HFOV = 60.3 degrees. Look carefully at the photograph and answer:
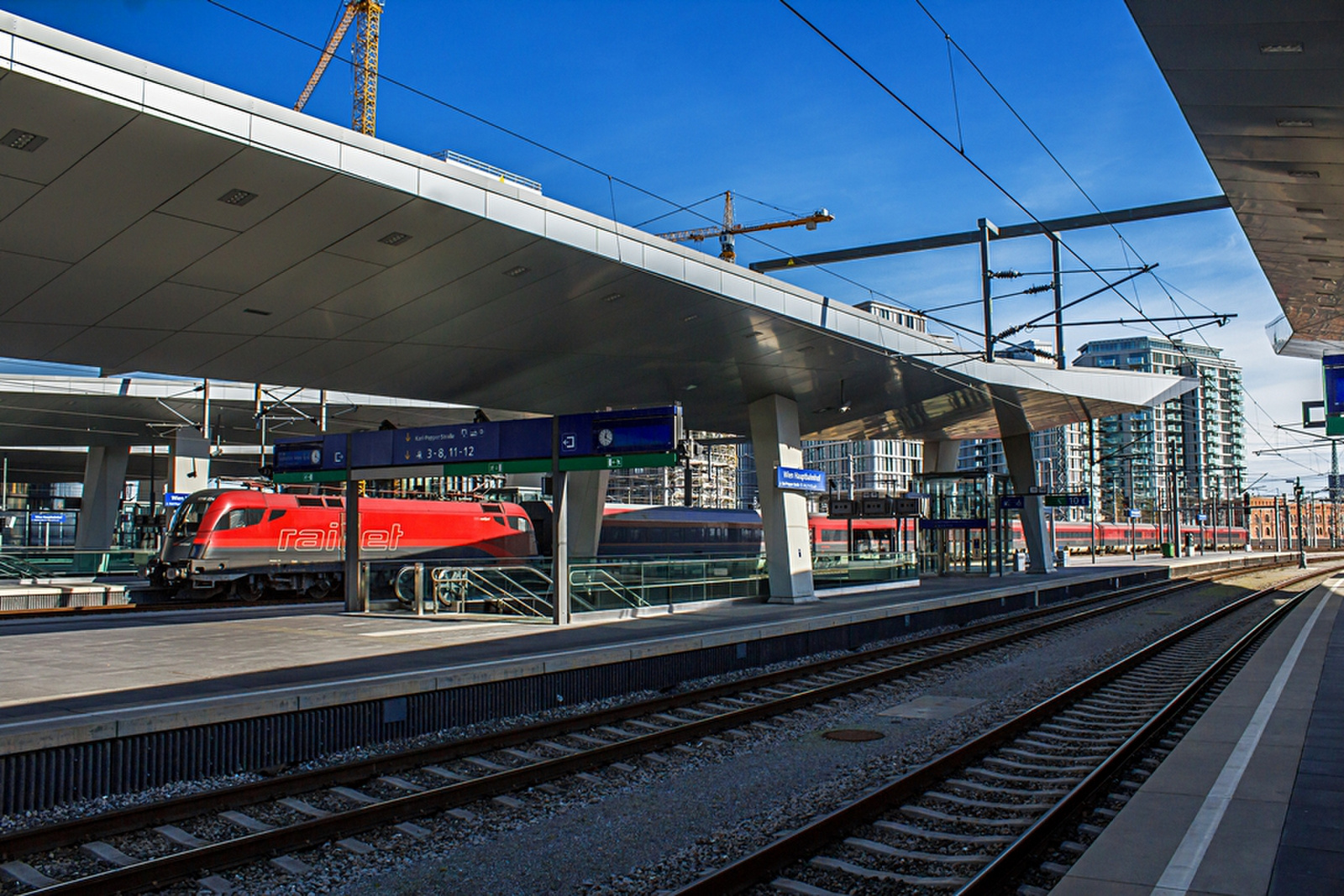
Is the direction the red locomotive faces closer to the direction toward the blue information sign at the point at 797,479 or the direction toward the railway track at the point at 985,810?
the railway track

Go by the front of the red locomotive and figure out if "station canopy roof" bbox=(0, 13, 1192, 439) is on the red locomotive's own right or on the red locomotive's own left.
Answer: on the red locomotive's own left

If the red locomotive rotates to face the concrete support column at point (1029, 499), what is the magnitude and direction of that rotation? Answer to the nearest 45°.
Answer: approximately 135° to its left

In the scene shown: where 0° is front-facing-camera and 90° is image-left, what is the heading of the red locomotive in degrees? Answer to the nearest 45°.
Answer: approximately 45°

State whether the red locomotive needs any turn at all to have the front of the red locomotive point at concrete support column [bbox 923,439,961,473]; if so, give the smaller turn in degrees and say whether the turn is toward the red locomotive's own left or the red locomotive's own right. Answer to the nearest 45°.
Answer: approximately 135° to the red locomotive's own left
